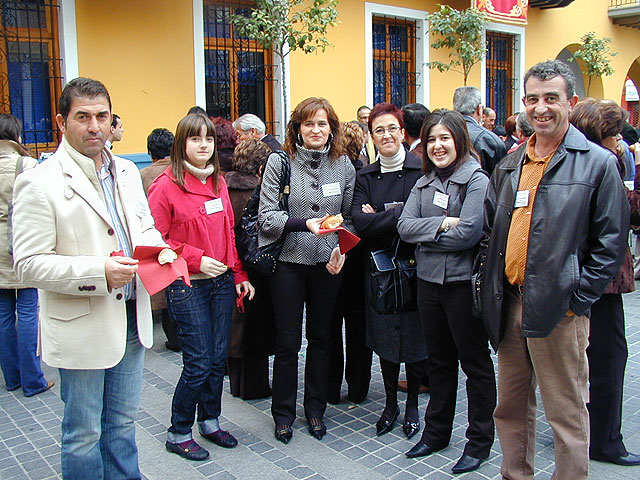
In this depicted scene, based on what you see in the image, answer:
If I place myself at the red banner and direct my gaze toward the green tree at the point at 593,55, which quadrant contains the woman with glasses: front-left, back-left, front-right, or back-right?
back-right

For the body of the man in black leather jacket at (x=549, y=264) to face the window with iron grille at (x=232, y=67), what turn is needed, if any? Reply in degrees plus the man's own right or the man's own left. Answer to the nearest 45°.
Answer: approximately 90° to the man's own right

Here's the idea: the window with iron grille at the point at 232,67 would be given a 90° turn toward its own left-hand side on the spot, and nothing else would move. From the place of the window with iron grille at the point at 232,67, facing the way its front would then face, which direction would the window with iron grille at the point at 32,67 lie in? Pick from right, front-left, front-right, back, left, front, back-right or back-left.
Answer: back-right

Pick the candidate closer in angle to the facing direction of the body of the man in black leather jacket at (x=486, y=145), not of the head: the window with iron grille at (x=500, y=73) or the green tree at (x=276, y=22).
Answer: the window with iron grille
